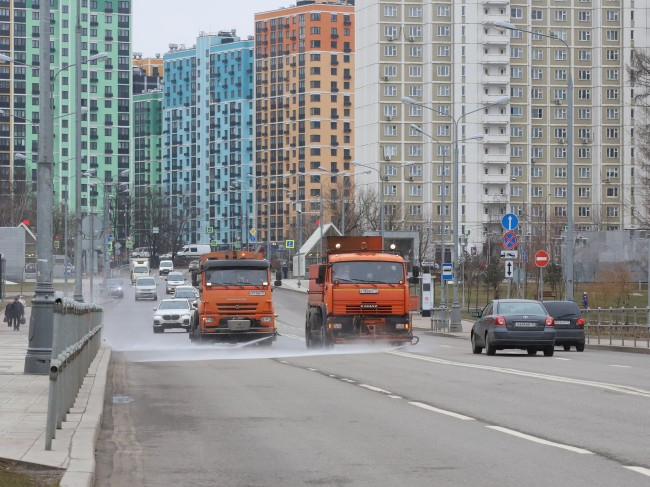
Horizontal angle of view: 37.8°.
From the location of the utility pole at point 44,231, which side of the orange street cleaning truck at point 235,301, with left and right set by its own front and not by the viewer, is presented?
front

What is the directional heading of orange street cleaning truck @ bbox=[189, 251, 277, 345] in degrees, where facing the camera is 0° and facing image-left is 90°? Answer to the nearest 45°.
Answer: approximately 0°

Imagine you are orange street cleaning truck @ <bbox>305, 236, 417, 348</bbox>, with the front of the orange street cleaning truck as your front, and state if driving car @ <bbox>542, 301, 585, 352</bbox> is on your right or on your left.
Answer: on your left

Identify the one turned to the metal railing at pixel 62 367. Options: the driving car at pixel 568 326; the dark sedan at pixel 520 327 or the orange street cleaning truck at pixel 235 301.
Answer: the orange street cleaning truck

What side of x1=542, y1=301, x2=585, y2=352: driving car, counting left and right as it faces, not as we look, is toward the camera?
back

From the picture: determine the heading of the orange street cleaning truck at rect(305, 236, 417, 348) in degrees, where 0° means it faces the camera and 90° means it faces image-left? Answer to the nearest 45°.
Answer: approximately 0°

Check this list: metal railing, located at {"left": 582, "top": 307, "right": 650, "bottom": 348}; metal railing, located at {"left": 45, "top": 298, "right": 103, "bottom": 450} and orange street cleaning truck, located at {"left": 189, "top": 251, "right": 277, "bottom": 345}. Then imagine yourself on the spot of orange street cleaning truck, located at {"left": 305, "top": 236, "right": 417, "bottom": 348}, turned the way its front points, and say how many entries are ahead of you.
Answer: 1

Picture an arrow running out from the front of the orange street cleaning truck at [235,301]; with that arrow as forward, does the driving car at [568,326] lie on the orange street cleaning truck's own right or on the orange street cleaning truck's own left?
on the orange street cleaning truck's own left

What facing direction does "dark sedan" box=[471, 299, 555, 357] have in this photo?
away from the camera

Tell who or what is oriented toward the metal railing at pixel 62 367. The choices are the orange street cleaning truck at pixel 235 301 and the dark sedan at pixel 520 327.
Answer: the orange street cleaning truck

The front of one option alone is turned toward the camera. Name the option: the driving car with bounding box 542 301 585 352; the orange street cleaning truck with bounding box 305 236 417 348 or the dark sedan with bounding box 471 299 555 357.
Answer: the orange street cleaning truck

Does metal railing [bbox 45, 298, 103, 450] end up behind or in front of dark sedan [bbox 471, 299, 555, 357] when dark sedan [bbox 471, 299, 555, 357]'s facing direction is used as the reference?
behind

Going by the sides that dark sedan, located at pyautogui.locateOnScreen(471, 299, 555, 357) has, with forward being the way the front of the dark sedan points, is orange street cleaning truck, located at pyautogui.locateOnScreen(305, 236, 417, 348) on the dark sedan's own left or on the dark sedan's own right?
on the dark sedan's own left
